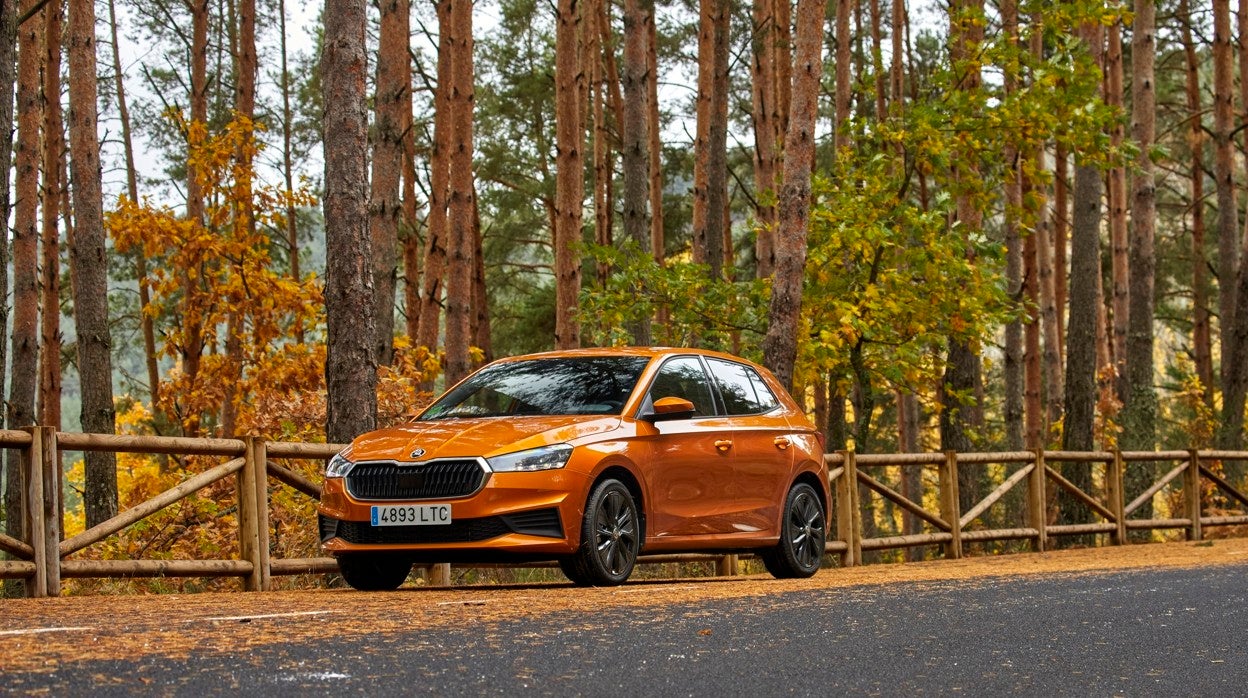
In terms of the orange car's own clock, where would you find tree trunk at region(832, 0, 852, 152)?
The tree trunk is roughly at 5 o'clock from the orange car.

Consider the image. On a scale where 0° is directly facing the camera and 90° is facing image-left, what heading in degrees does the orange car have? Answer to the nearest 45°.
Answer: approximately 45°

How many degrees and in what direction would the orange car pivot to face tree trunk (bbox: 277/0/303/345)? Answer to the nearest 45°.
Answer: approximately 135° to its right
